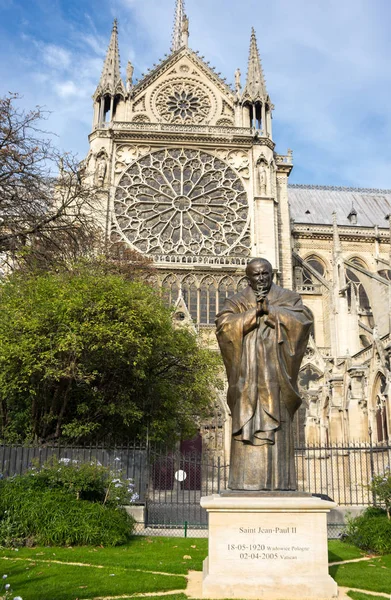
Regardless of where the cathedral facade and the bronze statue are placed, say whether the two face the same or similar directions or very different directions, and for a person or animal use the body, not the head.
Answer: same or similar directions

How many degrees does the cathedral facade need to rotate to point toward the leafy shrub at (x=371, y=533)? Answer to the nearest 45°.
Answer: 0° — it already faces it

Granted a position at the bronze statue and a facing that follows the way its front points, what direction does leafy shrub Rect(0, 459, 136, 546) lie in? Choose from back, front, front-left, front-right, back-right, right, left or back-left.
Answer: back-right

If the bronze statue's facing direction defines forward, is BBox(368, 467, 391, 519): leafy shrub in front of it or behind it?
behind

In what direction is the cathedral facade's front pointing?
toward the camera

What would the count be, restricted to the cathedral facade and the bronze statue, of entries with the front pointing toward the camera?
2

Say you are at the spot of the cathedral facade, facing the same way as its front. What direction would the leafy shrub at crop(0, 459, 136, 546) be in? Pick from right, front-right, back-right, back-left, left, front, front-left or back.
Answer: front

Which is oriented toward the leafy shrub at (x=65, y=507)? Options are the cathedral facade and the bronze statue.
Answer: the cathedral facade

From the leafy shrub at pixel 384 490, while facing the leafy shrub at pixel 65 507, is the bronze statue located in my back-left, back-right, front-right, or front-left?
front-left

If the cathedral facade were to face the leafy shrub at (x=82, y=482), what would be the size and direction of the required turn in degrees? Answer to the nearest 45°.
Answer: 0° — it already faces it

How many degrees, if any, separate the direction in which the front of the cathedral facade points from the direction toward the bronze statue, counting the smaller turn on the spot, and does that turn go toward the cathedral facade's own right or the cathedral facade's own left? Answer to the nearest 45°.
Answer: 0° — it already faces it
